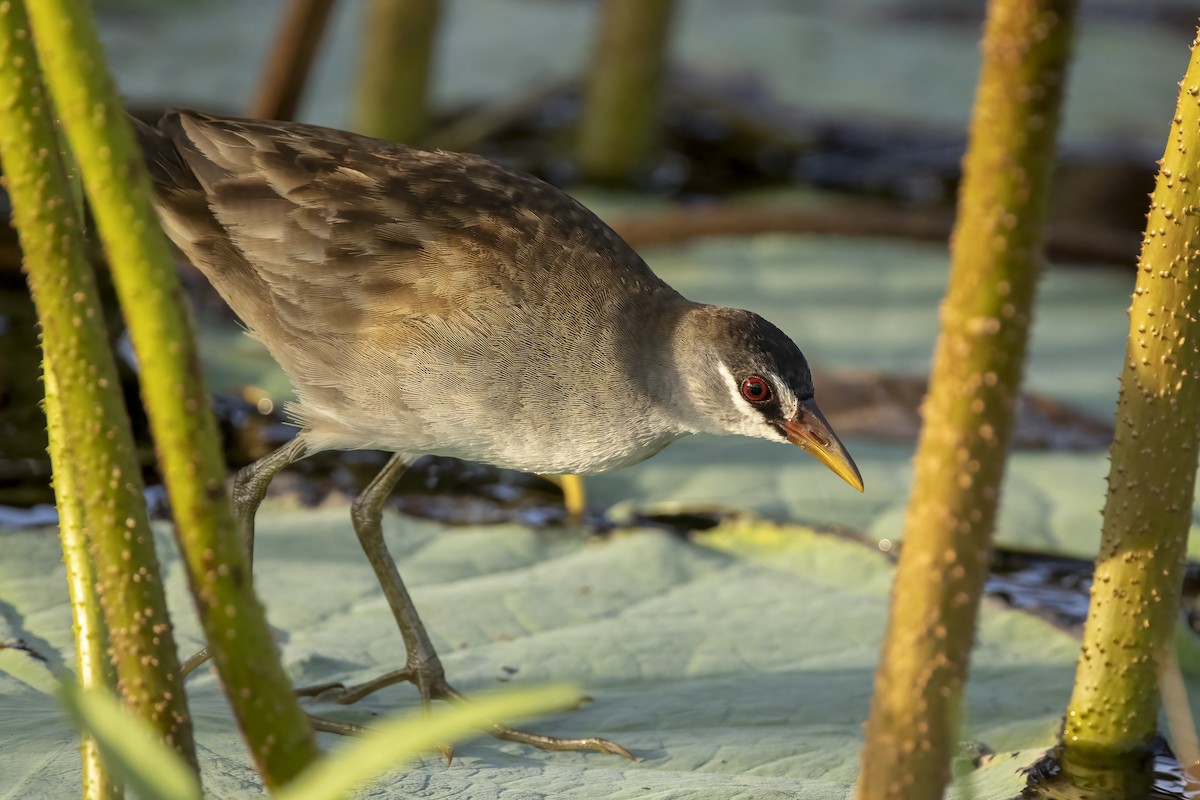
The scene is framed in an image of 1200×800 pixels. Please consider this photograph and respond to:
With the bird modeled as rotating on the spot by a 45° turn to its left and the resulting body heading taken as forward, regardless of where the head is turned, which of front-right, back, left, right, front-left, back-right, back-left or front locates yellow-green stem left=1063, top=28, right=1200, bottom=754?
right

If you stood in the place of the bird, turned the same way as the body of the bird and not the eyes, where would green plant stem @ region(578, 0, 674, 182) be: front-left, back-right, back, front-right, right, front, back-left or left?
left

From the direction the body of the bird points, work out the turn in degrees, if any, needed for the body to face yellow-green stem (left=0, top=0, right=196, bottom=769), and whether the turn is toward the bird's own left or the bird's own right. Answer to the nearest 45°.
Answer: approximately 180°

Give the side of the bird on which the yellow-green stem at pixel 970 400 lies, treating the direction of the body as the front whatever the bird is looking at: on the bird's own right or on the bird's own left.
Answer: on the bird's own right

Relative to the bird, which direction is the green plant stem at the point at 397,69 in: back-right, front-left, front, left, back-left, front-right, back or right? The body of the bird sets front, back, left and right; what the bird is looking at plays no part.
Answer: left

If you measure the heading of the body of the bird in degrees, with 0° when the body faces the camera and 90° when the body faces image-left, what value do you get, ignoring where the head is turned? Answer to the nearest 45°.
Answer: approximately 270°

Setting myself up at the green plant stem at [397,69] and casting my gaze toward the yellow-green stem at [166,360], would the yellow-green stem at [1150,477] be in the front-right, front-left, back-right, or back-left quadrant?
front-left

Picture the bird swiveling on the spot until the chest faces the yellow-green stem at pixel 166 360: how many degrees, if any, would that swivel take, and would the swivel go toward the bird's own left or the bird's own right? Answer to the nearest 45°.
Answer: approximately 90° to the bird's own right
